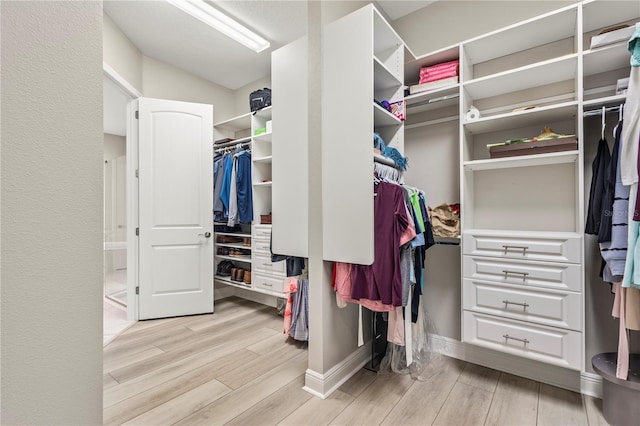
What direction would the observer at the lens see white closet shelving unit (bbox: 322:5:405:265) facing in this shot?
facing the viewer and to the right of the viewer

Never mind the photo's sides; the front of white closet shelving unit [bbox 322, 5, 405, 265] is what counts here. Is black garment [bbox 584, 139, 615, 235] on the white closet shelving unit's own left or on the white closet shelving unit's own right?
on the white closet shelving unit's own left

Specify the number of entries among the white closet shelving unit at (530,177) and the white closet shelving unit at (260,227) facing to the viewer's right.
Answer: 0

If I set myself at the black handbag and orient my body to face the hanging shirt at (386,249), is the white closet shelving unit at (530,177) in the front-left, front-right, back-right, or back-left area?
front-left

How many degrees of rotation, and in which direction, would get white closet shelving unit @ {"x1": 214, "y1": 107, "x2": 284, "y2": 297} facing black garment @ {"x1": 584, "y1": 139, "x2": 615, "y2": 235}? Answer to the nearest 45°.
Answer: approximately 90° to its left

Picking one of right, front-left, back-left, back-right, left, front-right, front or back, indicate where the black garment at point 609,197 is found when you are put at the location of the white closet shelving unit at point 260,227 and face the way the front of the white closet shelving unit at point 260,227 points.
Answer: left

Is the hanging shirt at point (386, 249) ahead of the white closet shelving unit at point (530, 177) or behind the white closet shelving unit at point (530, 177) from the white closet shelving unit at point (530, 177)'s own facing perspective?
ahead

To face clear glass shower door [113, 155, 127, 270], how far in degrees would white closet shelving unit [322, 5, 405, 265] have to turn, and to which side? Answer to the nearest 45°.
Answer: approximately 180°

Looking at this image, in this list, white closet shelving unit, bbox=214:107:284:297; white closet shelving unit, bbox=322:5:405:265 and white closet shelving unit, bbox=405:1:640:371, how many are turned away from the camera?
0

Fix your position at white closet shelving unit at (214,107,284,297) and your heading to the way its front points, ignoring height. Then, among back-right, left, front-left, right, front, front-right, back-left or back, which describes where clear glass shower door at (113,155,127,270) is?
right

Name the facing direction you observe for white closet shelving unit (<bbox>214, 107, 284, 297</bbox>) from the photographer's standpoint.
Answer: facing the viewer and to the left of the viewer

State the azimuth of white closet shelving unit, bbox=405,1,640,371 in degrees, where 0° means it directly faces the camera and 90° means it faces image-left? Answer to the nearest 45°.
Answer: approximately 45°

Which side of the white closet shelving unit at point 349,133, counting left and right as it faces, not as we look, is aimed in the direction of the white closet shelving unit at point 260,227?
back
